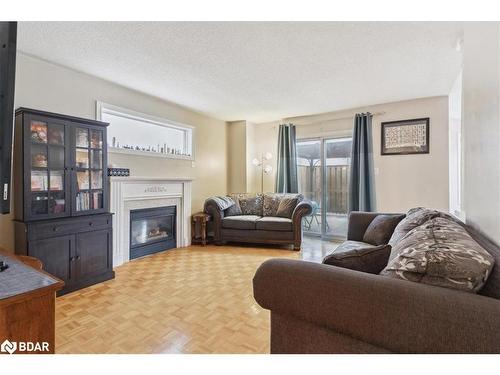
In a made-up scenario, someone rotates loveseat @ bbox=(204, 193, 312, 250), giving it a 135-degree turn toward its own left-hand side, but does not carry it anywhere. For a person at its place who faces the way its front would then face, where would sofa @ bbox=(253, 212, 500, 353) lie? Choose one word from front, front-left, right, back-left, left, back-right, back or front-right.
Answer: back-right

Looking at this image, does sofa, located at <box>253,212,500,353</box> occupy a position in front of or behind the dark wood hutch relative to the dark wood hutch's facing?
in front

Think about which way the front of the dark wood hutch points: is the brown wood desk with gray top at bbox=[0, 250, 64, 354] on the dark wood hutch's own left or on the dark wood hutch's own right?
on the dark wood hutch's own right

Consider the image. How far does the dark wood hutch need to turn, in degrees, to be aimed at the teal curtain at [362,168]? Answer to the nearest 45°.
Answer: approximately 45° to its left

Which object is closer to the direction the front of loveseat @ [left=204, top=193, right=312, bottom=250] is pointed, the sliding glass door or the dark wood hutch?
the dark wood hutch

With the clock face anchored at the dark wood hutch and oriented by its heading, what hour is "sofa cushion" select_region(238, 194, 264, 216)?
The sofa cushion is roughly at 10 o'clock from the dark wood hutch.

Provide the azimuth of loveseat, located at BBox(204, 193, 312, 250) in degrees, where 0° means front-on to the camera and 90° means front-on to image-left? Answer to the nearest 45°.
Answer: approximately 0°

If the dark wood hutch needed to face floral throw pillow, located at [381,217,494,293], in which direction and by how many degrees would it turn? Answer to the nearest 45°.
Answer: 0° — it already faces it

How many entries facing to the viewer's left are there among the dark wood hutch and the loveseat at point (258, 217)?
0

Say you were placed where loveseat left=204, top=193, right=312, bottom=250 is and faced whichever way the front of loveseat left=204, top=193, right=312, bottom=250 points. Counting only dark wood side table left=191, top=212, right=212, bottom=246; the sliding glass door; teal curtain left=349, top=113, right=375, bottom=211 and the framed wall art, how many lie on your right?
1

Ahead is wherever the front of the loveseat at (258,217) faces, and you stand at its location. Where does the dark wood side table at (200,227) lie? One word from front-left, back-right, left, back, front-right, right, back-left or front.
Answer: right

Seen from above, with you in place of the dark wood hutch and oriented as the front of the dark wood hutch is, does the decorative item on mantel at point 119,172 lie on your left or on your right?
on your left

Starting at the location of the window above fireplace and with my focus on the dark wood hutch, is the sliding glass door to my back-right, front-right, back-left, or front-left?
back-left

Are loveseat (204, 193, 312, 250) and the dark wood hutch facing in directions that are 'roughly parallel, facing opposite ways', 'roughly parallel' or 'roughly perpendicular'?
roughly perpendicular

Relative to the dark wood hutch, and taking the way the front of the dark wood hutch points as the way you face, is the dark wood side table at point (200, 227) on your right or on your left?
on your left

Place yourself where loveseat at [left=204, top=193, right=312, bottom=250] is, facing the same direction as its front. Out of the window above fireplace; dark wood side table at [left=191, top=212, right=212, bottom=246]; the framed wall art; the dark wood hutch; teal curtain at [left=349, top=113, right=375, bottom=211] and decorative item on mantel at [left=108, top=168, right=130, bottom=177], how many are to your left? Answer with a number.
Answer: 2
